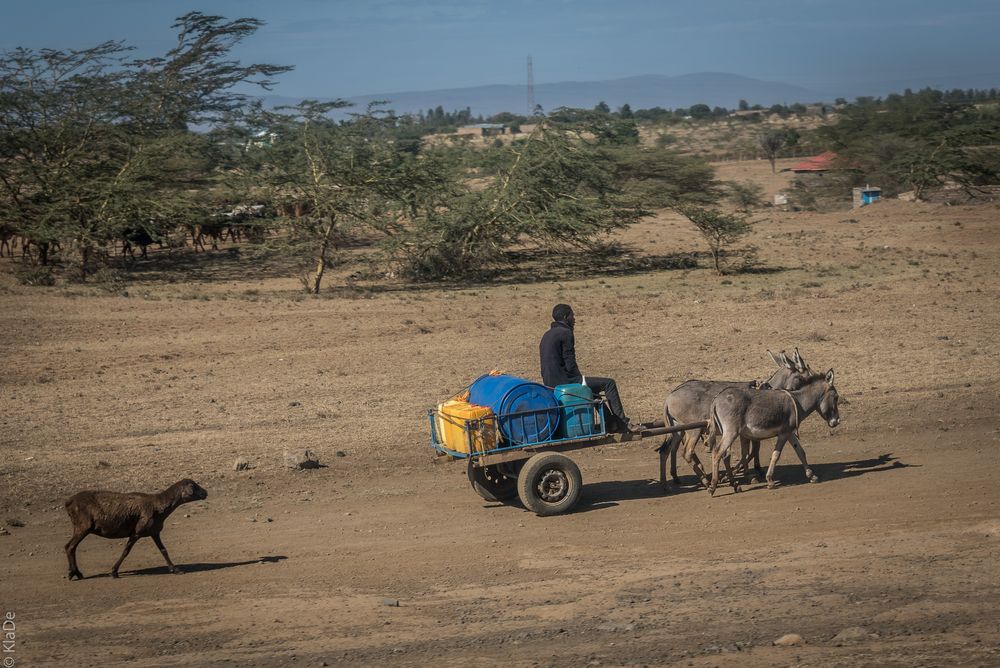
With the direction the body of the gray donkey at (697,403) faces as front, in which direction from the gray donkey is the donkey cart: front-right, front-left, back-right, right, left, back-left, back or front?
back-right

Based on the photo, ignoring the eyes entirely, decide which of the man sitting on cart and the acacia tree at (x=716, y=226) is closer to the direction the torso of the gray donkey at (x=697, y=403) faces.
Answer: the acacia tree

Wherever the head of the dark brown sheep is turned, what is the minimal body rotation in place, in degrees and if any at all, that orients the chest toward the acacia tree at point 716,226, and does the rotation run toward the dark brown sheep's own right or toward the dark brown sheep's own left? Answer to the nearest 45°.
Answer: approximately 45° to the dark brown sheep's own left

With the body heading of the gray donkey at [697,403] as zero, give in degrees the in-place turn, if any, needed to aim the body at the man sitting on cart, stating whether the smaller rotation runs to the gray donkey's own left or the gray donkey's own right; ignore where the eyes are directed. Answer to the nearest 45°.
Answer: approximately 135° to the gray donkey's own right

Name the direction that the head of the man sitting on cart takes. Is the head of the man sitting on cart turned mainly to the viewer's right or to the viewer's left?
to the viewer's right

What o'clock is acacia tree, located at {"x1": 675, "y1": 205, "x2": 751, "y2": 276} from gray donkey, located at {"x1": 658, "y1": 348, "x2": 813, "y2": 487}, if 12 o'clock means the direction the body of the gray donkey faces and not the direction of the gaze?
The acacia tree is roughly at 9 o'clock from the gray donkey.

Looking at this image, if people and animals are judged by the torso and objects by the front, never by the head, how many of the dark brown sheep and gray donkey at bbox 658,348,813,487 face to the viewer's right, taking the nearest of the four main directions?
2

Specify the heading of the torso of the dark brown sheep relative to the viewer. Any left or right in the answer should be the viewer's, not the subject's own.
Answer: facing to the right of the viewer

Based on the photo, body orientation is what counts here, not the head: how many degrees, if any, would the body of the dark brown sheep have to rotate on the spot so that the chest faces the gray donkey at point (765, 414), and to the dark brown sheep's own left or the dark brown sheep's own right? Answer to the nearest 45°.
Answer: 0° — it already faces it

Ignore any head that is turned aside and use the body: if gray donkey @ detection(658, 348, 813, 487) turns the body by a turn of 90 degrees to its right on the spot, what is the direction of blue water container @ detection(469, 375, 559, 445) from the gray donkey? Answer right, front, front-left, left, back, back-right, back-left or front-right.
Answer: front-right

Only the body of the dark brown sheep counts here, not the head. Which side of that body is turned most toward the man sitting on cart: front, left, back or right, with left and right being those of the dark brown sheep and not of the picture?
front

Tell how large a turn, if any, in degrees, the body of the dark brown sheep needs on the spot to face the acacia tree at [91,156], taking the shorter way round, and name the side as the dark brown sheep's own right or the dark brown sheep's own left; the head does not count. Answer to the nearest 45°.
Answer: approximately 90° to the dark brown sheep's own left

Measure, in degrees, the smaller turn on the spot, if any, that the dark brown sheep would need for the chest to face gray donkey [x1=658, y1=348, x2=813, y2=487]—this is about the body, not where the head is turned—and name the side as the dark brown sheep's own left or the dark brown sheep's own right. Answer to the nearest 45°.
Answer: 0° — it already faces it

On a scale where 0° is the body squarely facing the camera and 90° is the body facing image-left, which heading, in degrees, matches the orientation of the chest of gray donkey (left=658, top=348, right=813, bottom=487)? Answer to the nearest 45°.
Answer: approximately 270°

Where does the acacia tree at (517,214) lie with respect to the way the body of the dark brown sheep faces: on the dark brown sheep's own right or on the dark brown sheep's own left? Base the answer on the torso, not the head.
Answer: on the dark brown sheep's own left

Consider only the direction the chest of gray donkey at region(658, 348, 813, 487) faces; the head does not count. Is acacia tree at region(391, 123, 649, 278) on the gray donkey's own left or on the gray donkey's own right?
on the gray donkey's own left
